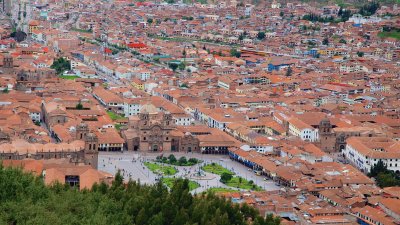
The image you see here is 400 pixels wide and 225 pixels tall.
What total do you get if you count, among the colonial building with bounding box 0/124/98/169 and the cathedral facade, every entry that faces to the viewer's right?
1

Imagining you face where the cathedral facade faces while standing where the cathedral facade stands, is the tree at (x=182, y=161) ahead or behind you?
ahead

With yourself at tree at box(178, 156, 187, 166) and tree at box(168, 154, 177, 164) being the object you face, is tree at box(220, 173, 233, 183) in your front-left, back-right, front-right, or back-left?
back-left

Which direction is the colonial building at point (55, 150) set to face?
to the viewer's right

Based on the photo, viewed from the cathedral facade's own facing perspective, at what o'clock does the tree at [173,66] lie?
The tree is roughly at 6 o'clock from the cathedral facade.

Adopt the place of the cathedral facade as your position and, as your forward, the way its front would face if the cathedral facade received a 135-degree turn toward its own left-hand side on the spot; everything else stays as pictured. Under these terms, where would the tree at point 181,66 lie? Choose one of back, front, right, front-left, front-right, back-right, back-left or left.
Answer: front-left

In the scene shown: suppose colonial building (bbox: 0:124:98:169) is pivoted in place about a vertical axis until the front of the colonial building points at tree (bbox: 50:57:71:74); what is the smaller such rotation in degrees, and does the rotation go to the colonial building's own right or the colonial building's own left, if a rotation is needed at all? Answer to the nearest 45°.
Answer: approximately 90° to the colonial building's own left

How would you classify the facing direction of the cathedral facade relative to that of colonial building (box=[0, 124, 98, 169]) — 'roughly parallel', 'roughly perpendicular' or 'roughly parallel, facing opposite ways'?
roughly perpendicular

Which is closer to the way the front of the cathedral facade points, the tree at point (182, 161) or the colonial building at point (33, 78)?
the tree

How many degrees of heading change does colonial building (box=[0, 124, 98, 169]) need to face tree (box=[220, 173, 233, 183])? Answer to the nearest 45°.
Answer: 0° — it already faces it

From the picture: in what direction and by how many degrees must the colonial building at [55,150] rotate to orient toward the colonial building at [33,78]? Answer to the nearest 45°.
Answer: approximately 90° to its left

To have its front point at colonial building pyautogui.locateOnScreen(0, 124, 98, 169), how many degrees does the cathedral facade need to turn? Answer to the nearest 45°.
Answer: approximately 45° to its right

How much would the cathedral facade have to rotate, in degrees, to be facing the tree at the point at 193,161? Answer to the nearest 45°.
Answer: approximately 45° to its left

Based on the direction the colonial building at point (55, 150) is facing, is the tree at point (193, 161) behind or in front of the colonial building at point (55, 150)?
in front
